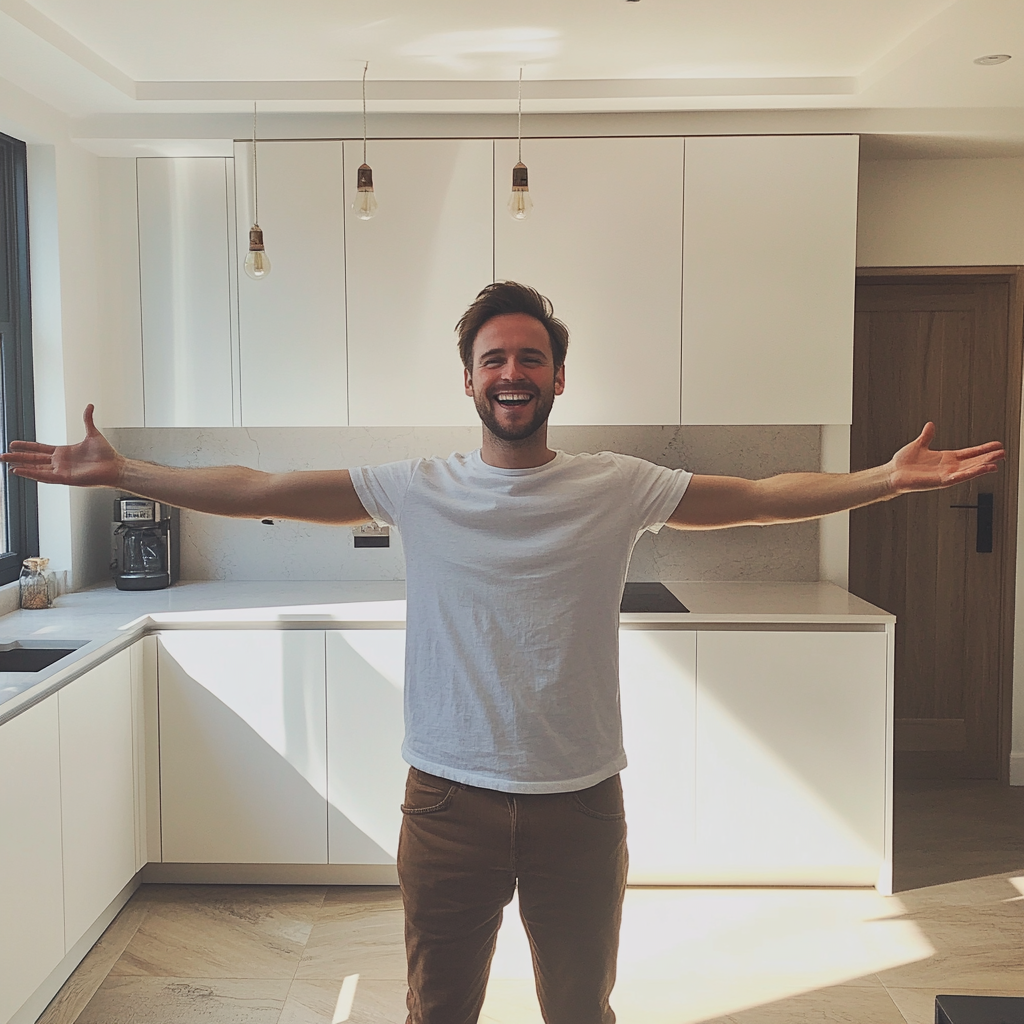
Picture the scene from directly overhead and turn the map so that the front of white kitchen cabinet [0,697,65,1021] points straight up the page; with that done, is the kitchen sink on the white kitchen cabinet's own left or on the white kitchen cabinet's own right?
on the white kitchen cabinet's own left

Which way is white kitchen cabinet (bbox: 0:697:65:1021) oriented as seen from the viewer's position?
to the viewer's right

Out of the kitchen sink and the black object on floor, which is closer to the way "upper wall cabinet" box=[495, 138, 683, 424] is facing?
the black object on floor

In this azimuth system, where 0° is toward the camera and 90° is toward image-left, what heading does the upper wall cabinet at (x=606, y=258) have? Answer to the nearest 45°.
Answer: approximately 0°

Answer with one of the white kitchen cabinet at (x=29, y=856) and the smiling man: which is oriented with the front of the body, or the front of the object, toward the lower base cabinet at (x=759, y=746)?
the white kitchen cabinet

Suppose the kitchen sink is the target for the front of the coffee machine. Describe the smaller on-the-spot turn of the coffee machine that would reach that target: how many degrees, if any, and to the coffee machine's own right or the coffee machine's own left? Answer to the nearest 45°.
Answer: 0° — it already faces it

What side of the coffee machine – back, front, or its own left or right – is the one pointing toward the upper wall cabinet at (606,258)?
left
